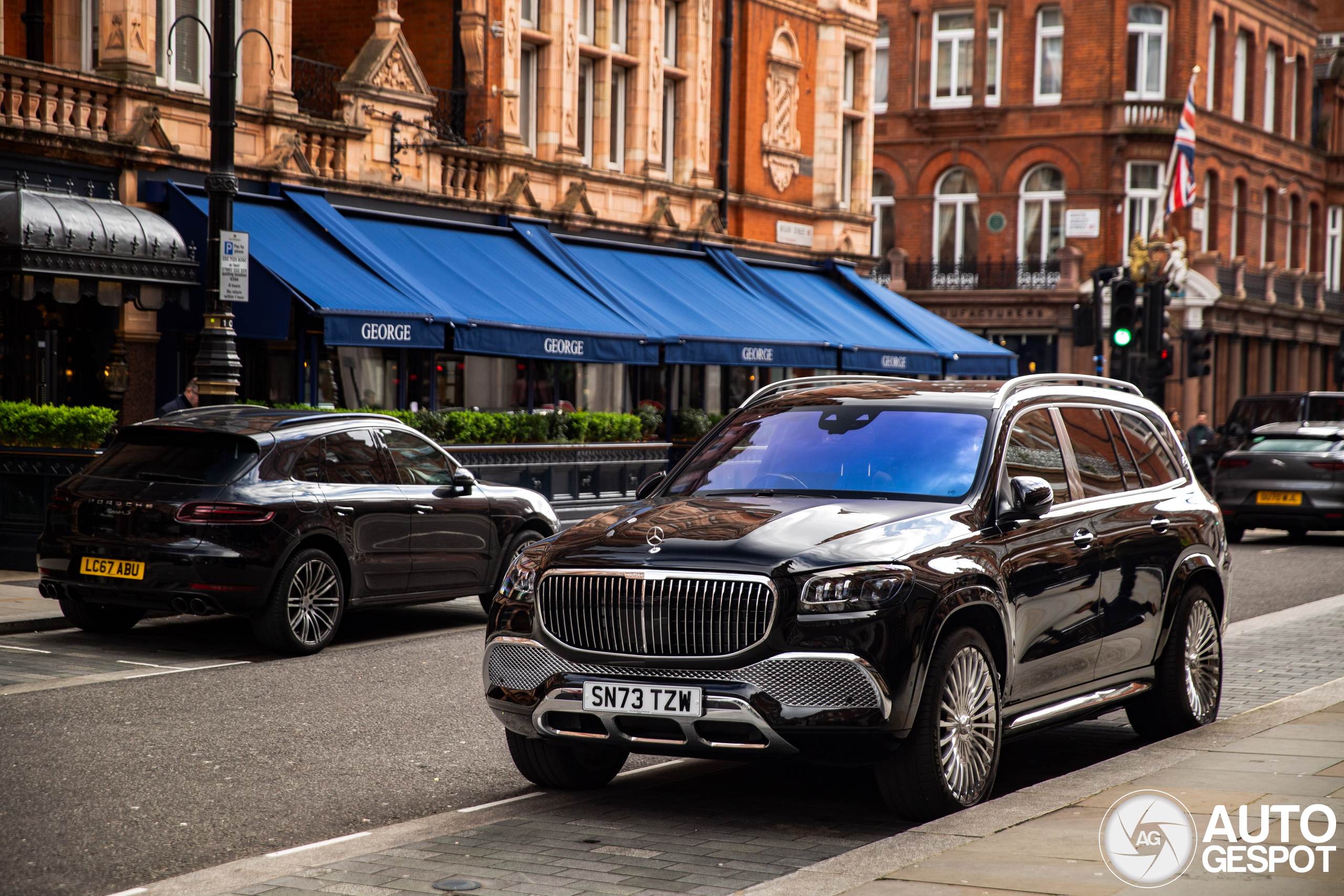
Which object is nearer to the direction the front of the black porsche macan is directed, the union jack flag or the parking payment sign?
the union jack flag

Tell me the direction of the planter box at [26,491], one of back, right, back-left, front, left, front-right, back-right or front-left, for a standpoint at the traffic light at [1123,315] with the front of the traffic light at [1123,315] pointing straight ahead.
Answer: front-right

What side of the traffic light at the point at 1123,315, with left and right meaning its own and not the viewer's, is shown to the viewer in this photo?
front

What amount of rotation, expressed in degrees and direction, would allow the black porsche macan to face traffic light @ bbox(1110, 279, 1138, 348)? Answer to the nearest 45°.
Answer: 0° — it already faces it

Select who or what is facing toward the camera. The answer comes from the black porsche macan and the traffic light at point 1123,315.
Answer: the traffic light

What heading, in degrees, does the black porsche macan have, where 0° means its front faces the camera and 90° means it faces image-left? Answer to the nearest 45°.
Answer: approximately 225°

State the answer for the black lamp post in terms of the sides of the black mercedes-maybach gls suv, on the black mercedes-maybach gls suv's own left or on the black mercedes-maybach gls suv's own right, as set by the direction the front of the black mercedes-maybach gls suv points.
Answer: on the black mercedes-maybach gls suv's own right

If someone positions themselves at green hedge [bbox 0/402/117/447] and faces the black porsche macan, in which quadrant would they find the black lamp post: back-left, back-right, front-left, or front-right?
front-left

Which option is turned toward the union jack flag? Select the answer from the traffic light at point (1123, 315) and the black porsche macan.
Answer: the black porsche macan

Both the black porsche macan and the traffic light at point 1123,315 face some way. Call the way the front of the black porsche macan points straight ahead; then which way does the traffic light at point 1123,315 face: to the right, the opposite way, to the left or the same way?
the opposite way

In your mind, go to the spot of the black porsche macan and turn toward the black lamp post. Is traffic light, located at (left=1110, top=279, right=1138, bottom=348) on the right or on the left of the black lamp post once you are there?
right

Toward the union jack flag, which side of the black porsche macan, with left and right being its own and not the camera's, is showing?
front

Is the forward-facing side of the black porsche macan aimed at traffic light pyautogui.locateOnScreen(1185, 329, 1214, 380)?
yes

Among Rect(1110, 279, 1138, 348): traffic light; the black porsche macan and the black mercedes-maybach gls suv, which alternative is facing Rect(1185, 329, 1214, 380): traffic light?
the black porsche macan

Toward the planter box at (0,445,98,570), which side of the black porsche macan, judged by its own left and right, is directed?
left

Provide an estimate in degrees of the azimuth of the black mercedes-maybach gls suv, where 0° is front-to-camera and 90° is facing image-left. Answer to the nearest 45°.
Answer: approximately 45°

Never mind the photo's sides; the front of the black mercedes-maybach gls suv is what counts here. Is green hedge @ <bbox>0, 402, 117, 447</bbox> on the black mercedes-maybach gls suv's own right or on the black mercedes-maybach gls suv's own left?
on the black mercedes-maybach gls suv's own right

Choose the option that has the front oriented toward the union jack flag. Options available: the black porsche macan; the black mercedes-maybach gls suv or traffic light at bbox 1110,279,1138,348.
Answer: the black porsche macan

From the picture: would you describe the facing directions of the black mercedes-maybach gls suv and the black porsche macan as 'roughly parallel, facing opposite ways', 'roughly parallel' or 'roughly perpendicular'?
roughly parallel, facing opposite ways
